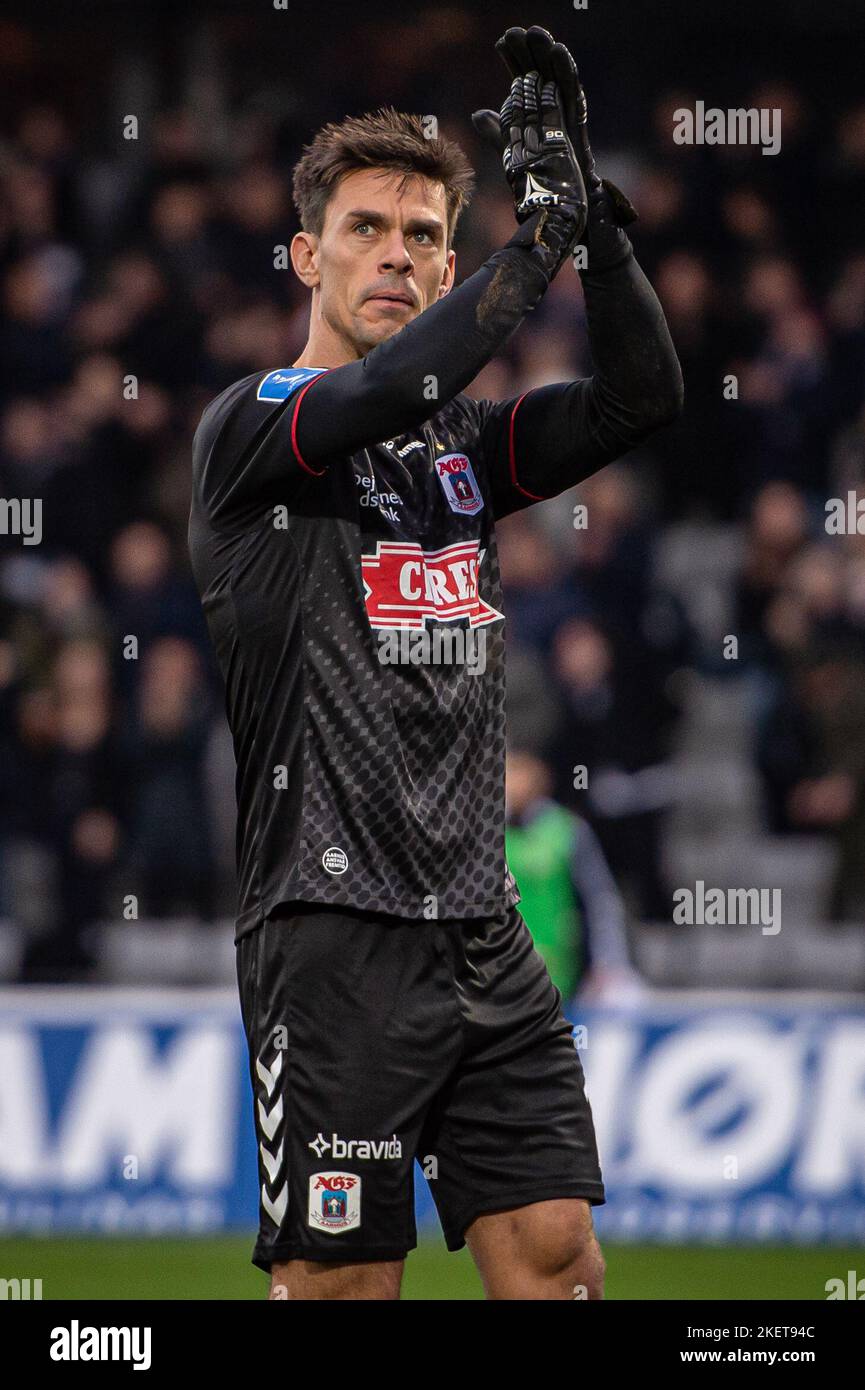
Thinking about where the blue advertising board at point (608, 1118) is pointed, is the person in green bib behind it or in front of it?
behind

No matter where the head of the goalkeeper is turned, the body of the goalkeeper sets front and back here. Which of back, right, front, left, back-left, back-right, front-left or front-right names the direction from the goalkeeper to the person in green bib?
back-left

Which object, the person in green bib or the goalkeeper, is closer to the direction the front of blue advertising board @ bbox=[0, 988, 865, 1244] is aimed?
the goalkeeper

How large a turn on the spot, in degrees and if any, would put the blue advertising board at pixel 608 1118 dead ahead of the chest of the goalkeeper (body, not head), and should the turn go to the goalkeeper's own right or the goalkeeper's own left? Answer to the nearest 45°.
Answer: approximately 135° to the goalkeeper's own left

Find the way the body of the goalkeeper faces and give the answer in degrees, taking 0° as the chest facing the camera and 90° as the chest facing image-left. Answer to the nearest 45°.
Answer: approximately 315°
